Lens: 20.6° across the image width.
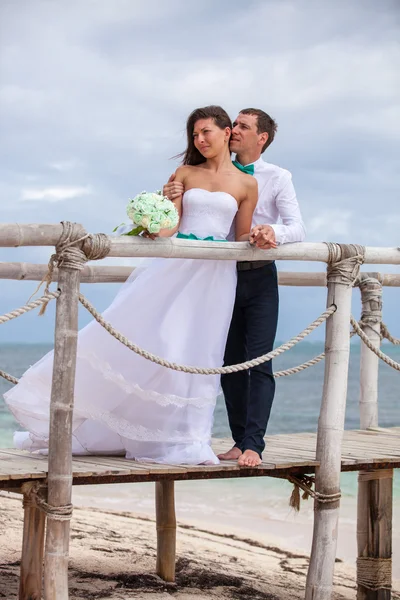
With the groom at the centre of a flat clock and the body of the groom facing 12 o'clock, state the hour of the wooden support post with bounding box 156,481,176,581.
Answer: The wooden support post is roughly at 4 o'clock from the groom.

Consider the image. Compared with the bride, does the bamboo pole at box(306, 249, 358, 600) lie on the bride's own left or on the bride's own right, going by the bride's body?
on the bride's own left

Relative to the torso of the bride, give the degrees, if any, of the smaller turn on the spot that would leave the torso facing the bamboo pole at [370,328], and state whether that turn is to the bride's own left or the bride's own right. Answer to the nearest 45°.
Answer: approximately 135° to the bride's own left

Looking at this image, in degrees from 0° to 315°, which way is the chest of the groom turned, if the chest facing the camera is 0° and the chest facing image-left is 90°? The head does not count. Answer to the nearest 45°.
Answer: approximately 45°

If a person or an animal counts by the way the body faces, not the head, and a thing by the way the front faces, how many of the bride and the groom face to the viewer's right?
0

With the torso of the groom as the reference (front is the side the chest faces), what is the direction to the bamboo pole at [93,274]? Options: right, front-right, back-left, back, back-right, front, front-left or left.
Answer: right

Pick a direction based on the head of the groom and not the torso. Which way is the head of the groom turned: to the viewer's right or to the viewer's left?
to the viewer's left

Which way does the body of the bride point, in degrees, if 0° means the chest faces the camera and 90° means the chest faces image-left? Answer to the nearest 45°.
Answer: approximately 0°
